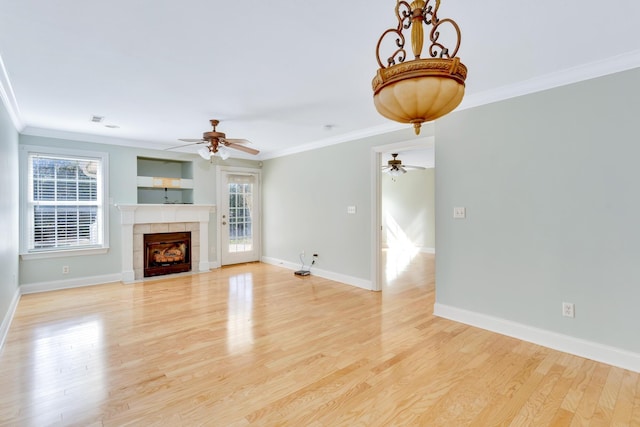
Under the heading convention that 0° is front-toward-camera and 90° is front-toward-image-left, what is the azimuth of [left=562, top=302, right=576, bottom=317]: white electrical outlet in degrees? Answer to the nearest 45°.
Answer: approximately 0°

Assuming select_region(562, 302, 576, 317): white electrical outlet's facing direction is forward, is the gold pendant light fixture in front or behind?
in front

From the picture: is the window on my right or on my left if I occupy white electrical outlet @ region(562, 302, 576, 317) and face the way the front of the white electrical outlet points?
on my right

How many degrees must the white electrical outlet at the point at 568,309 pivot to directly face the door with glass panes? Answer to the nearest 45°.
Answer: approximately 90° to its right

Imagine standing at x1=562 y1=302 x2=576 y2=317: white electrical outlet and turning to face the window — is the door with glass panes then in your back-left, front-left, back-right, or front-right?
front-right

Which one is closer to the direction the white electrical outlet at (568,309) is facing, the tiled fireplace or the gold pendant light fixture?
the gold pendant light fixture

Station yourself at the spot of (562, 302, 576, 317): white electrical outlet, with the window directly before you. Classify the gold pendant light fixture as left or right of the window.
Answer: left
